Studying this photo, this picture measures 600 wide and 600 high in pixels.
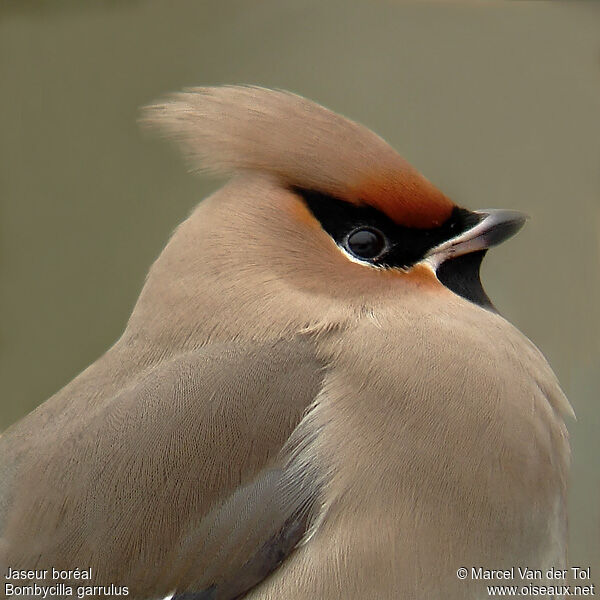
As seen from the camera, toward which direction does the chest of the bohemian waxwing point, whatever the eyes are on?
to the viewer's right
